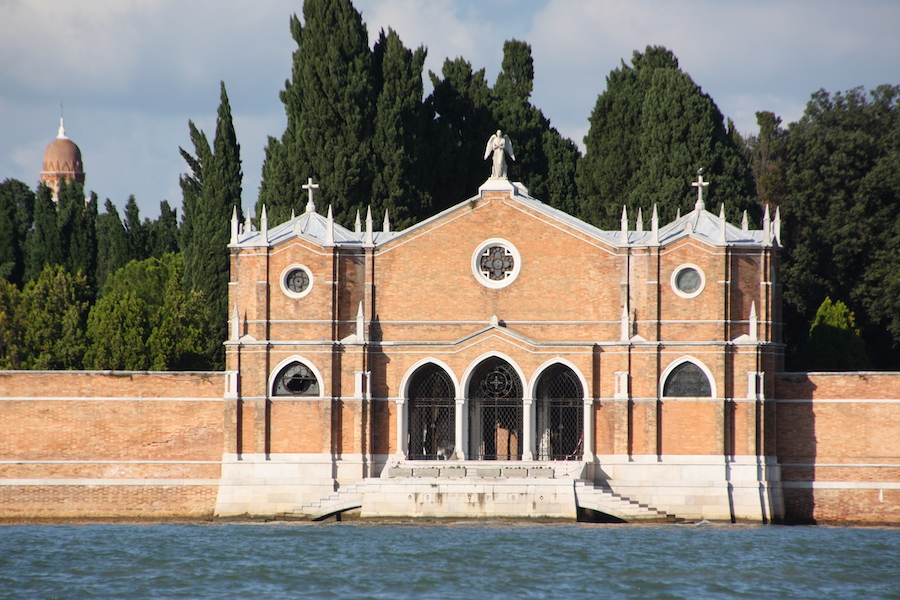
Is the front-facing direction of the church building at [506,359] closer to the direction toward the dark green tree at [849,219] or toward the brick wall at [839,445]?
the brick wall

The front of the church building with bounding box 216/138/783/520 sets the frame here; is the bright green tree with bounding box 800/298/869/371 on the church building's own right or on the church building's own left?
on the church building's own left

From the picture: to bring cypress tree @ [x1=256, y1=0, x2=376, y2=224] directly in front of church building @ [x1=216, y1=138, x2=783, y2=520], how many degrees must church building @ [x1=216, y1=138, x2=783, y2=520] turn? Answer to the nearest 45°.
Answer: approximately 135° to its right

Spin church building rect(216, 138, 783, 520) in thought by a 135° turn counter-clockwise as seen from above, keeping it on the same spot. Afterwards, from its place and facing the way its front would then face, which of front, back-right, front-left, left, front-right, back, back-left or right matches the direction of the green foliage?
left

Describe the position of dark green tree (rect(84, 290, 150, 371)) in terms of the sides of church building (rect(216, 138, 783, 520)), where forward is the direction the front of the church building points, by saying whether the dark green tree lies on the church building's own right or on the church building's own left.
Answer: on the church building's own right

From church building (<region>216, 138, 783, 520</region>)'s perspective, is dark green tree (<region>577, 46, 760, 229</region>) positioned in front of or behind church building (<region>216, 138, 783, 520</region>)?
behind

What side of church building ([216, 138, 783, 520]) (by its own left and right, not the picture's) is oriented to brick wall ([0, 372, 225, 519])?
right

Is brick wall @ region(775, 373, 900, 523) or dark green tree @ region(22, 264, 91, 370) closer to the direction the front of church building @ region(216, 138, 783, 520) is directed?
the brick wall

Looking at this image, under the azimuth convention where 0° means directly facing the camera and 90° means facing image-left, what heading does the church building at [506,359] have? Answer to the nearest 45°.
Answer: approximately 0°

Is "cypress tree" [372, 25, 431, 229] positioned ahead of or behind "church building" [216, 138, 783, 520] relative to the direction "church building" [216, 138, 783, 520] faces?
behind

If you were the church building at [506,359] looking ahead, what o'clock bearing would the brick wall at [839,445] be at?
The brick wall is roughly at 9 o'clock from the church building.
